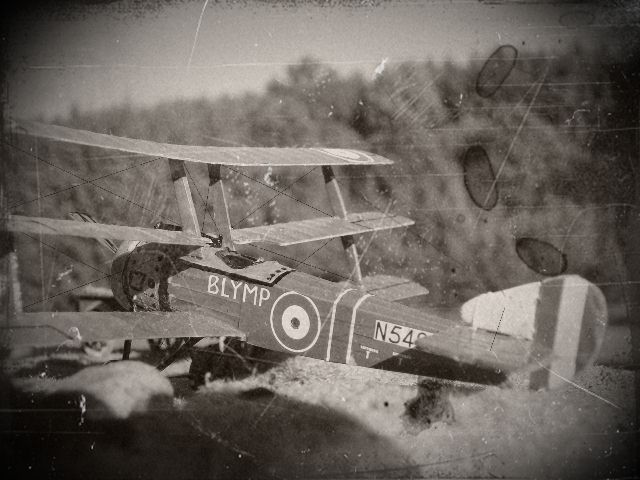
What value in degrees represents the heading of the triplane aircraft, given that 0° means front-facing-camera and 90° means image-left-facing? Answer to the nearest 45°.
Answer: approximately 135°
